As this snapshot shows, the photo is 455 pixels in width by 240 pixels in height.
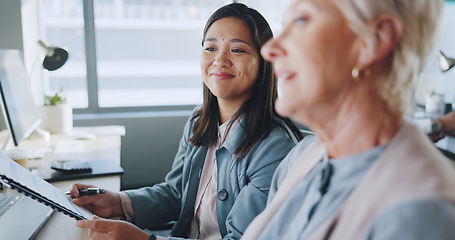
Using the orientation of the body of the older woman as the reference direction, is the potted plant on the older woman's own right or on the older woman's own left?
on the older woman's own right

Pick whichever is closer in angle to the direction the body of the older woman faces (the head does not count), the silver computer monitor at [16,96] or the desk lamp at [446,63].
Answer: the silver computer monitor

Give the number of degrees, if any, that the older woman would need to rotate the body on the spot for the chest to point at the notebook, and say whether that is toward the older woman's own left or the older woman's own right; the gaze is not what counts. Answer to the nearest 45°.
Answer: approximately 45° to the older woman's own right

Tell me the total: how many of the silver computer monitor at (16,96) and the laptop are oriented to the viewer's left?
0

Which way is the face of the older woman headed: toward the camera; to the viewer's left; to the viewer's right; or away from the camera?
to the viewer's left

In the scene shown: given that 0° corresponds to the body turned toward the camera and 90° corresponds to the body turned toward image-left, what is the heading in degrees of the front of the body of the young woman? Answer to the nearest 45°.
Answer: approximately 45°

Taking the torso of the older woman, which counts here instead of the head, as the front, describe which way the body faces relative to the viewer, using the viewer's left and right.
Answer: facing the viewer and to the left of the viewer

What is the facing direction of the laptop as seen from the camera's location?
facing the viewer and to the right of the viewer
